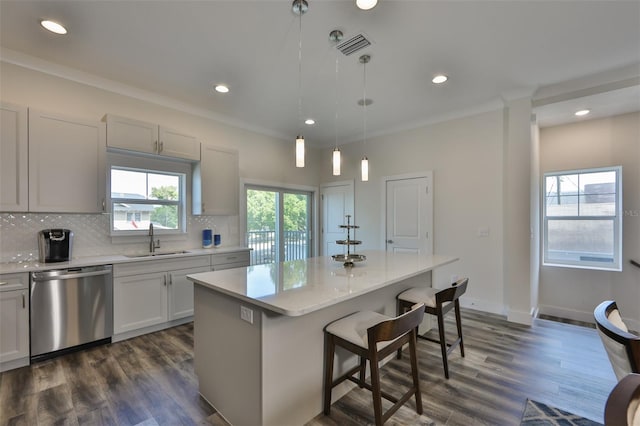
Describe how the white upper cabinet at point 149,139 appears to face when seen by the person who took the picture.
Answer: facing the viewer and to the right of the viewer

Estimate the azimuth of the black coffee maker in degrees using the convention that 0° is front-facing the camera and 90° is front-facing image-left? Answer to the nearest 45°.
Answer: approximately 0°

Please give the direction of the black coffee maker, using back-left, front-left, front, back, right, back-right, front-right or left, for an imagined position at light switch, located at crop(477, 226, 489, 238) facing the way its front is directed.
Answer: front-right

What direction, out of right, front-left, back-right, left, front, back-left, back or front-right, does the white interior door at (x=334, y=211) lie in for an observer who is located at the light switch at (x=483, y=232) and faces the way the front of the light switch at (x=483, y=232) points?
right

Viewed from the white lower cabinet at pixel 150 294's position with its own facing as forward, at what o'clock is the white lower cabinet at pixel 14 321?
the white lower cabinet at pixel 14 321 is roughly at 4 o'clock from the white lower cabinet at pixel 150 294.

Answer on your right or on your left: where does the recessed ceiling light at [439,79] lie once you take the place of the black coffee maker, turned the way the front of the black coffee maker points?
on your left

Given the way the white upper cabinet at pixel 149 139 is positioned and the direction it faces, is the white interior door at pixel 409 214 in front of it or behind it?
in front

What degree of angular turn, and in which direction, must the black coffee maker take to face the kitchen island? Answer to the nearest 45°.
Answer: approximately 45° to its left

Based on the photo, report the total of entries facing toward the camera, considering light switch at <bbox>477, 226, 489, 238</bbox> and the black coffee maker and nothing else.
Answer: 2

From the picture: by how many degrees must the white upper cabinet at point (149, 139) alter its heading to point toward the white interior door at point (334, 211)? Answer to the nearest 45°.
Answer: approximately 45° to its left

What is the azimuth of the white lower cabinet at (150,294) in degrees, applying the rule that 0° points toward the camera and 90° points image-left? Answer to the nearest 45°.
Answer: approximately 315°

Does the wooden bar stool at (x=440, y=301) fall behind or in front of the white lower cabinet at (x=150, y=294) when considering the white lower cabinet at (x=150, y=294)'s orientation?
in front

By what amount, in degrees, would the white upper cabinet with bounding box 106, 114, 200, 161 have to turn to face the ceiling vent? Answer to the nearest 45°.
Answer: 0° — it already faces it

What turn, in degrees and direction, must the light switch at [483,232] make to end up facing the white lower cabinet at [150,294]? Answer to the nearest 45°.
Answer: approximately 45° to its right
